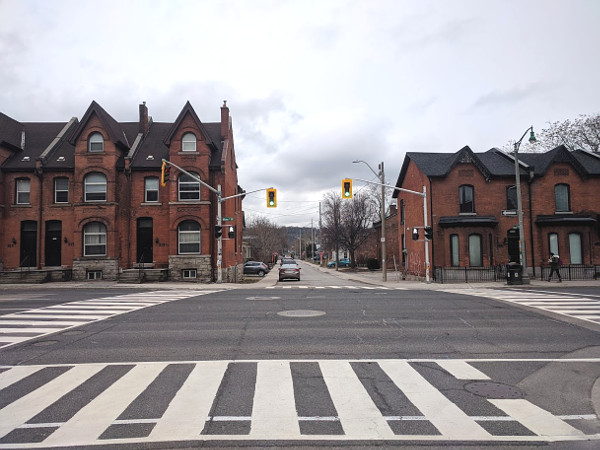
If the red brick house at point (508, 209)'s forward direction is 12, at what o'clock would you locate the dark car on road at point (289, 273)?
The dark car on road is roughly at 3 o'clock from the red brick house.

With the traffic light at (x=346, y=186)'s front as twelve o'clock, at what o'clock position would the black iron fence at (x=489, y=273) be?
The black iron fence is roughly at 8 o'clock from the traffic light.

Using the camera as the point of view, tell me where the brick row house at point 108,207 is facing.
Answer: facing the viewer

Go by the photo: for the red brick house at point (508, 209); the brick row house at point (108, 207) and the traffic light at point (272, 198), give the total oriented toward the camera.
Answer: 3

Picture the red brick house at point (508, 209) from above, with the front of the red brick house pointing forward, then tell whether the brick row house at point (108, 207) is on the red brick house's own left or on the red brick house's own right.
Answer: on the red brick house's own right

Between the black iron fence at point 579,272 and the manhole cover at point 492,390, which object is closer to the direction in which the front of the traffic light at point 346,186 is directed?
the manhole cover

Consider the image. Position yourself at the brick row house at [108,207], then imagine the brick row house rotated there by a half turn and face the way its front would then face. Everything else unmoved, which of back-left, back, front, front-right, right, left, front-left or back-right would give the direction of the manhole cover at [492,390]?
back

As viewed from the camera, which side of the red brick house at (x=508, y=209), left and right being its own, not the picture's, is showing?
front

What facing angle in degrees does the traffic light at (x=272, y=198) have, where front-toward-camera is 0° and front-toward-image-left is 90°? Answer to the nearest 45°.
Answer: approximately 0°

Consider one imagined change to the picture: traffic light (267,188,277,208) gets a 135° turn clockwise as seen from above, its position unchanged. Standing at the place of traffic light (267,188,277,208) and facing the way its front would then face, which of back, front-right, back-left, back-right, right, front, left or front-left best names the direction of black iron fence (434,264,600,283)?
back-right

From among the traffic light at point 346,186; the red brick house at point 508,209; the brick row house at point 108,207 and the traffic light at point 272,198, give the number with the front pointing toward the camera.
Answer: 4

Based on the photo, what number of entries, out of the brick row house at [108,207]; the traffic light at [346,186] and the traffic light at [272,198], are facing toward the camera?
3
